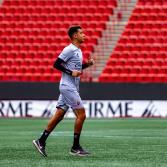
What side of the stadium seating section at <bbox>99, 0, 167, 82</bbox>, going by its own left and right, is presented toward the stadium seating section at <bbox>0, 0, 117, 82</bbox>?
right

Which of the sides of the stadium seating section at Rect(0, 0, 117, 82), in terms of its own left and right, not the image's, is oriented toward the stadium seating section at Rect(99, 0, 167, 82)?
left

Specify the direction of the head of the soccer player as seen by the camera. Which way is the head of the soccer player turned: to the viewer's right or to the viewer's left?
to the viewer's right

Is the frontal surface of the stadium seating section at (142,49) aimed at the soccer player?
yes

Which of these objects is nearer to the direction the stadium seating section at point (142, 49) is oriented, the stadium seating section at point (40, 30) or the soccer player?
the soccer player

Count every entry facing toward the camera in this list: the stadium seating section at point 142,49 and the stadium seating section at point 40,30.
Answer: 2

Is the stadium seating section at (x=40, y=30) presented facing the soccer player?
yes
